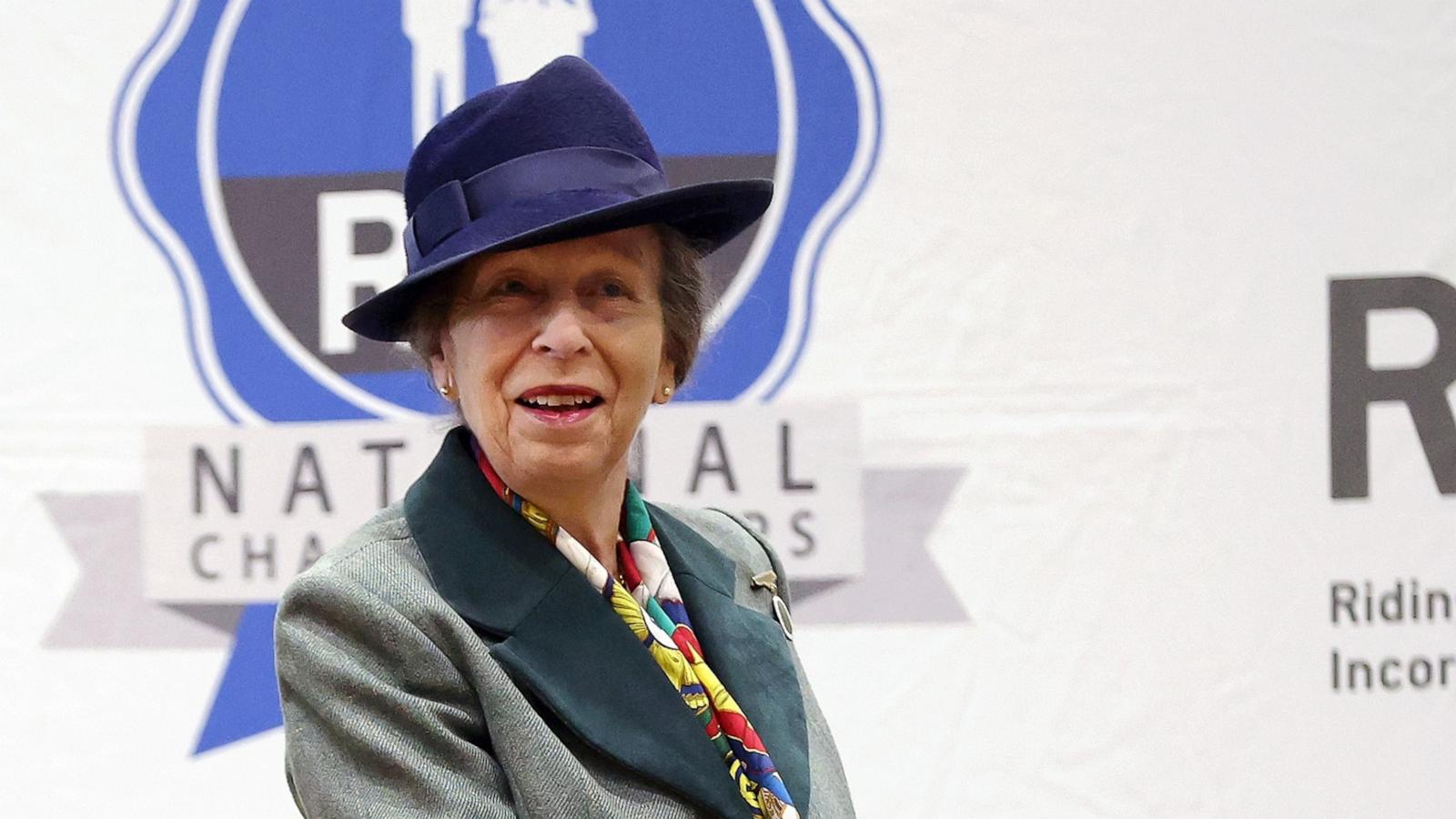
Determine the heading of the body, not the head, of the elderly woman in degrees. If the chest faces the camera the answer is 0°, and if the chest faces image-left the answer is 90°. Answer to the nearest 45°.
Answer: approximately 315°
